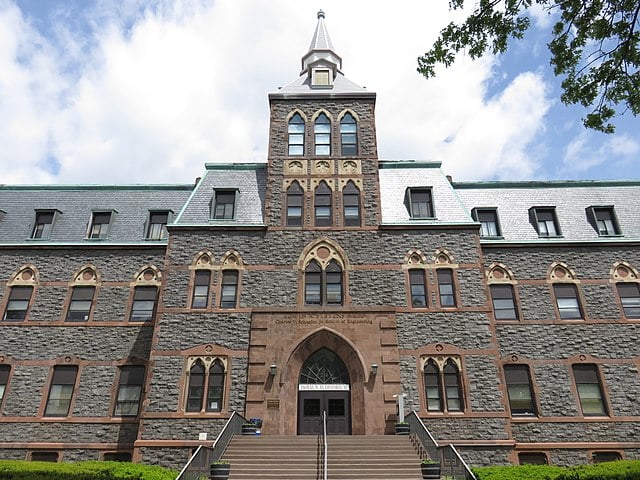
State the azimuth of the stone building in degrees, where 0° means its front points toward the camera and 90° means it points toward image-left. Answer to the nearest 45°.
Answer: approximately 0°

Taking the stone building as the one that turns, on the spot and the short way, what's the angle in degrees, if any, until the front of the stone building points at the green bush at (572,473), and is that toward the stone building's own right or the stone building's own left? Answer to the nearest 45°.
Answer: approximately 45° to the stone building's own left

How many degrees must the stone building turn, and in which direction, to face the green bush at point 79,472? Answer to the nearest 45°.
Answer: approximately 45° to its right
